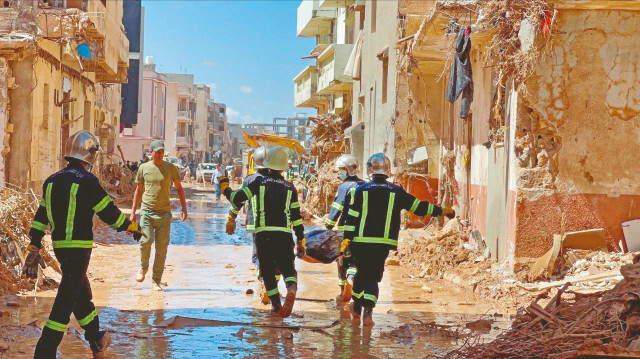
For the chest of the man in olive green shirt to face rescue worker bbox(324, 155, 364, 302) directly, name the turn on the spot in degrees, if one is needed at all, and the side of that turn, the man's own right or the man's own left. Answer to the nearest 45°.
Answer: approximately 45° to the man's own left

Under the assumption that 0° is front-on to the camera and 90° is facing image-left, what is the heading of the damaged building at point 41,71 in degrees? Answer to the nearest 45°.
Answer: approximately 315°

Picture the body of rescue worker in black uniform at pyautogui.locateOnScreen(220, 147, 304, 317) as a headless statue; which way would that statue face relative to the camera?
away from the camera

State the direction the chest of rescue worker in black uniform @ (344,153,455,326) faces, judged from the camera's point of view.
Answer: away from the camera

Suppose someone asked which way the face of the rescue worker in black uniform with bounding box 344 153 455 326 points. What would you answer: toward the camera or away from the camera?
away from the camera

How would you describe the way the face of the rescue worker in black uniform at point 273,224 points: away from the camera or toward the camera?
away from the camera

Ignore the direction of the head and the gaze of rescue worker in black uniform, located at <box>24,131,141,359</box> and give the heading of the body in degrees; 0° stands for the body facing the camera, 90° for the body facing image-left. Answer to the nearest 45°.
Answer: approximately 225°

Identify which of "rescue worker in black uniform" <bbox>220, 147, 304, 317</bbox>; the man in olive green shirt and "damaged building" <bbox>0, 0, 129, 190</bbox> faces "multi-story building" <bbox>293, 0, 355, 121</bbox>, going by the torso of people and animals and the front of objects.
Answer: the rescue worker in black uniform

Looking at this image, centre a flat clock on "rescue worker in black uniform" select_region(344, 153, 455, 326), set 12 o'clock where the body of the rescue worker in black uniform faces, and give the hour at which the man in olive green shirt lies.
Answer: The man in olive green shirt is roughly at 10 o'clock from the rescue worker in black uniform.

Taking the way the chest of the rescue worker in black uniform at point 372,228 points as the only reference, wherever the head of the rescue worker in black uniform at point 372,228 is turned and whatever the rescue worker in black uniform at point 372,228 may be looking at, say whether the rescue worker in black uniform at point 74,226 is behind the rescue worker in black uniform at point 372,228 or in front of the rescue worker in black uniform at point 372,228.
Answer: behind

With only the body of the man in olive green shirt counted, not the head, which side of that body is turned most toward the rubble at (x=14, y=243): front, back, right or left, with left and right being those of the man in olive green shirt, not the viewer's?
right

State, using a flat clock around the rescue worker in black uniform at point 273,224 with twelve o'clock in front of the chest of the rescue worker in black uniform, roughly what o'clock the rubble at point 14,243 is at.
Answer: The rubble is roughly at 10 o'clock from the rescue worker in black uniform.

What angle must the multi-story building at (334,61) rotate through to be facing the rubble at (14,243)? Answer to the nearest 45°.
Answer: approximately 45° to its left

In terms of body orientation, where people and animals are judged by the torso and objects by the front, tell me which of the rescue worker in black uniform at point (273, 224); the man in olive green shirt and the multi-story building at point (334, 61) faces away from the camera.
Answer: the rescue worker in black uniform

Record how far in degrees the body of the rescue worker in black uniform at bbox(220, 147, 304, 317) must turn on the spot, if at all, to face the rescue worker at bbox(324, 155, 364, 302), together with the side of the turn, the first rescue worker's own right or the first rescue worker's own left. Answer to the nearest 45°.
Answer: approximately 45° to the first rescue worker's own right
